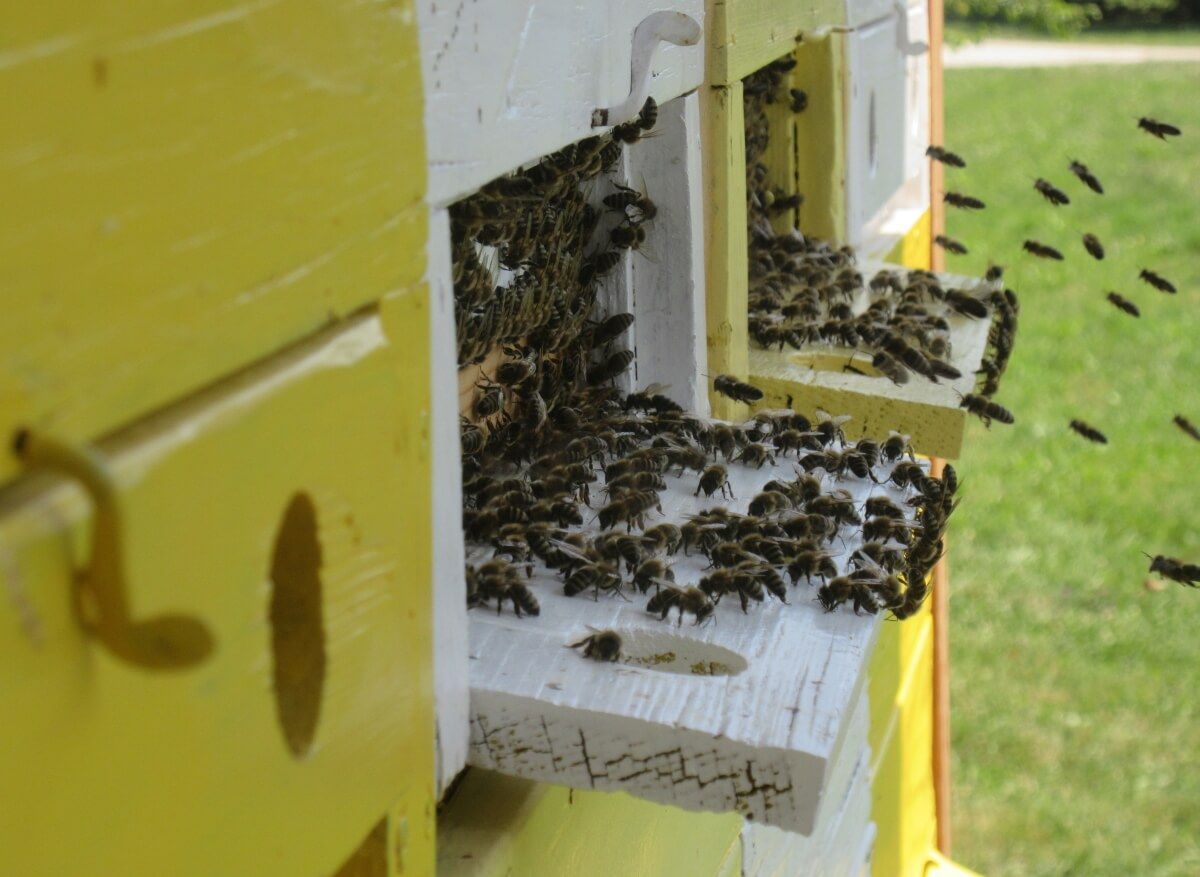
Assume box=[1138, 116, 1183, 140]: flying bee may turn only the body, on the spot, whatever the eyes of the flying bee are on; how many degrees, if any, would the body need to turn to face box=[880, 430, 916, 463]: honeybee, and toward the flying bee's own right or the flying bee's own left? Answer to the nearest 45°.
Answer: approximately 90° to the flying bee's own left

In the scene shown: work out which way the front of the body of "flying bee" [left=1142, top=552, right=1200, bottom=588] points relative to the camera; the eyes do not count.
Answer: to the viewer's left

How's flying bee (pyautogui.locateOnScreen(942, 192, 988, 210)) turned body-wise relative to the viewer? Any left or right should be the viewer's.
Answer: facing to the left of the viewer

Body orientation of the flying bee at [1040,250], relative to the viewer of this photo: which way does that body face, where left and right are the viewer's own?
facing to the left of the viewer

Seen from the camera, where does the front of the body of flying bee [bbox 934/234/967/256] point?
to the viewer's left

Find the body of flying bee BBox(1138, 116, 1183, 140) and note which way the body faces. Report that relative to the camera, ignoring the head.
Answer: to the viewer's left

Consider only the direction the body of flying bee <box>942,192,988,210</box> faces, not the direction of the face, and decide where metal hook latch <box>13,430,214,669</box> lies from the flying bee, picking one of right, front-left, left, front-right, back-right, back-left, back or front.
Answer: left

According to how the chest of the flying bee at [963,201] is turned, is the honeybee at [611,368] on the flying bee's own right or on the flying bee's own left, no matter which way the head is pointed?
on the flying bee's own left

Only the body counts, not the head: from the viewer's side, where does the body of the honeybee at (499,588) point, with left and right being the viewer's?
facing to the left of the viewer

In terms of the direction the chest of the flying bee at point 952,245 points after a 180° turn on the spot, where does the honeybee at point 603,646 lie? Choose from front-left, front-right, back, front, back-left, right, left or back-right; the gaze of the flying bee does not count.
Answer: right
